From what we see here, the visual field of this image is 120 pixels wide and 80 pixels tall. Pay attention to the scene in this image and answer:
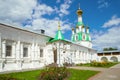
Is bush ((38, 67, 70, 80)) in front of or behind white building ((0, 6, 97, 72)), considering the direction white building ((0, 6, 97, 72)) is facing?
in front
